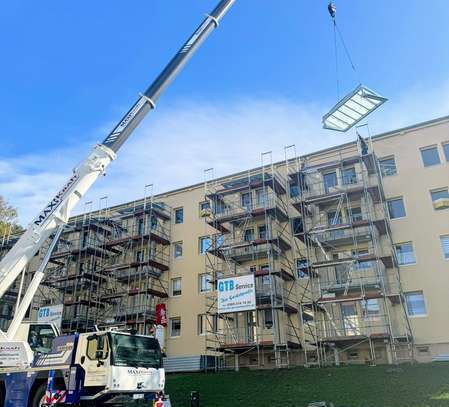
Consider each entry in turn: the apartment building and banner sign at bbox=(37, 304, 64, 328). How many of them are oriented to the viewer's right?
0

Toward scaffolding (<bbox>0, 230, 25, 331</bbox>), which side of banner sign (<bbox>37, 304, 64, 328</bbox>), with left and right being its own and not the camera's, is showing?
right

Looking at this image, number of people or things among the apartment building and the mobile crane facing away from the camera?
0

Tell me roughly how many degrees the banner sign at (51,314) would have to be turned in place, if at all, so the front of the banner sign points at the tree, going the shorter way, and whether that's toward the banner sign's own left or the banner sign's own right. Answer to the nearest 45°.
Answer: approximately 90° to the banner sign's own right

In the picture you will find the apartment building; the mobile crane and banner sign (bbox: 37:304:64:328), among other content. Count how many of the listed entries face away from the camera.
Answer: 0

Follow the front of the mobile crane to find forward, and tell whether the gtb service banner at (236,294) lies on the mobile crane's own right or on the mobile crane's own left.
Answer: on the mobile crane's own left

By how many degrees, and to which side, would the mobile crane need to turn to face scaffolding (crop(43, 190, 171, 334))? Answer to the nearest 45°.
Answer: approximately 135° to its left

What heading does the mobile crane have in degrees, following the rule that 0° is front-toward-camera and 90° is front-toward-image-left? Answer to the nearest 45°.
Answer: approximately 315°

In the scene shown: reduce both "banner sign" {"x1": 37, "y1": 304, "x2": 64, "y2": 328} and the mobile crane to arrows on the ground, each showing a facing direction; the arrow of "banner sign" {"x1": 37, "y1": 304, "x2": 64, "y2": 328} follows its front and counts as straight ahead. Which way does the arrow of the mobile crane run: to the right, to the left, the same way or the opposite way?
to the left

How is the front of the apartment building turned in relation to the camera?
facing the viewer and to the left of the viewer

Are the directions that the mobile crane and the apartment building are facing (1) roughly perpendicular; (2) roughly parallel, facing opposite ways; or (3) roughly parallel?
roughly perpendicular
